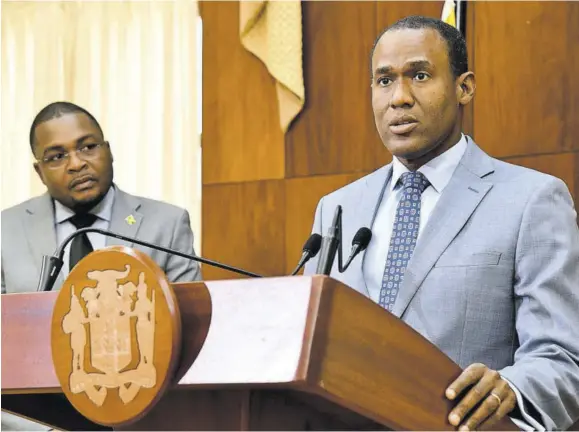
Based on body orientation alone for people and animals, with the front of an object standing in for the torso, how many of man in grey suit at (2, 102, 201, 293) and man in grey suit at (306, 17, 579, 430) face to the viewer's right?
0

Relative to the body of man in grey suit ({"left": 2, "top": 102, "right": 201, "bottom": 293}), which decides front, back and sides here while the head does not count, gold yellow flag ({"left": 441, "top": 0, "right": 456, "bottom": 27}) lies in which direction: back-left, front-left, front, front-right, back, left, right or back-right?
left

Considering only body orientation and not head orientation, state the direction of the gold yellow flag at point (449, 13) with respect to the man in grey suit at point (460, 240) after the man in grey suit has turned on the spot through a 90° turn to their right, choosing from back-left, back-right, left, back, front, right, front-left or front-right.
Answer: front-right

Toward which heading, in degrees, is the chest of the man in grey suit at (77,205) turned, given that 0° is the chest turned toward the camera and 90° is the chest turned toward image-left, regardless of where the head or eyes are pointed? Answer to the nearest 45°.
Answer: approximately 0°

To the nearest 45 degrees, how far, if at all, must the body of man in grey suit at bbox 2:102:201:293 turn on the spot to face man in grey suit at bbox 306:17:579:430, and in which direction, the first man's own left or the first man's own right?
approximately 45° to the first man's own left

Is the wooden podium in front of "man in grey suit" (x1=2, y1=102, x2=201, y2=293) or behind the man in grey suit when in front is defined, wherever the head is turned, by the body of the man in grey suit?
in front

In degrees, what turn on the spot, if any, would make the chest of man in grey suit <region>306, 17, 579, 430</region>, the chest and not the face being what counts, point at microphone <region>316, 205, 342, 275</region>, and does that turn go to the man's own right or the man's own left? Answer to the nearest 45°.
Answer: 0° — they already face it

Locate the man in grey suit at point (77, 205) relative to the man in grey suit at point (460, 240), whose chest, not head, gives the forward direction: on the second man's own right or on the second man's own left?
on the second man's own right

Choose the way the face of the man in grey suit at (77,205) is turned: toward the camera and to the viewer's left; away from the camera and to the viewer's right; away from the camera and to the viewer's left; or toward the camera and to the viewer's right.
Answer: toward the camera and to the viewer's right
